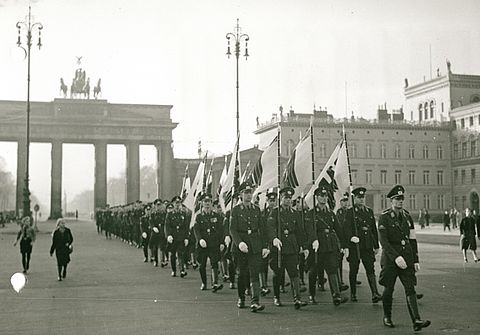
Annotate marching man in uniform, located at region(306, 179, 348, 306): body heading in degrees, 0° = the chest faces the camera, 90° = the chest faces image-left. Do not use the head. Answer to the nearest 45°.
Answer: approximately 315°

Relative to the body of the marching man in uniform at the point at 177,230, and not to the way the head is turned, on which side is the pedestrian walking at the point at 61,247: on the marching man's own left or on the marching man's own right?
on the marching man's own right

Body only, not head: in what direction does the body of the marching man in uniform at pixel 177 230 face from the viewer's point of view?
toward the camera

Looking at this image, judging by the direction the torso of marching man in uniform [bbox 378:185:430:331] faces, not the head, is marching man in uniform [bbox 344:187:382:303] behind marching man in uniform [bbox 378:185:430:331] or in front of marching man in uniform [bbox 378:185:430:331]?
behind

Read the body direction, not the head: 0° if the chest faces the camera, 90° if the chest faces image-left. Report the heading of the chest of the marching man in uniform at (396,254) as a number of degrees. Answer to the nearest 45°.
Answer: approximately 315°

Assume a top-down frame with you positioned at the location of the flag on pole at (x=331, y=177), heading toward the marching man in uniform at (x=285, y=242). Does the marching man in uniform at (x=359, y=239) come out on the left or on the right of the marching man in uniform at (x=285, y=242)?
left

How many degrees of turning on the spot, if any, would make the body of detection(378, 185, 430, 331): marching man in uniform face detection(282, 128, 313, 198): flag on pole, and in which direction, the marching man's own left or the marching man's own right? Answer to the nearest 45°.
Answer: approximately 180°

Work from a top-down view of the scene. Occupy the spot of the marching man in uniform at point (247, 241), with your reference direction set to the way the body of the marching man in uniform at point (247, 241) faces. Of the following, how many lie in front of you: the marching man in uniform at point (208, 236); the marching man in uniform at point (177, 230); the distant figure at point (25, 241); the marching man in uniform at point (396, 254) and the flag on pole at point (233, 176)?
1
